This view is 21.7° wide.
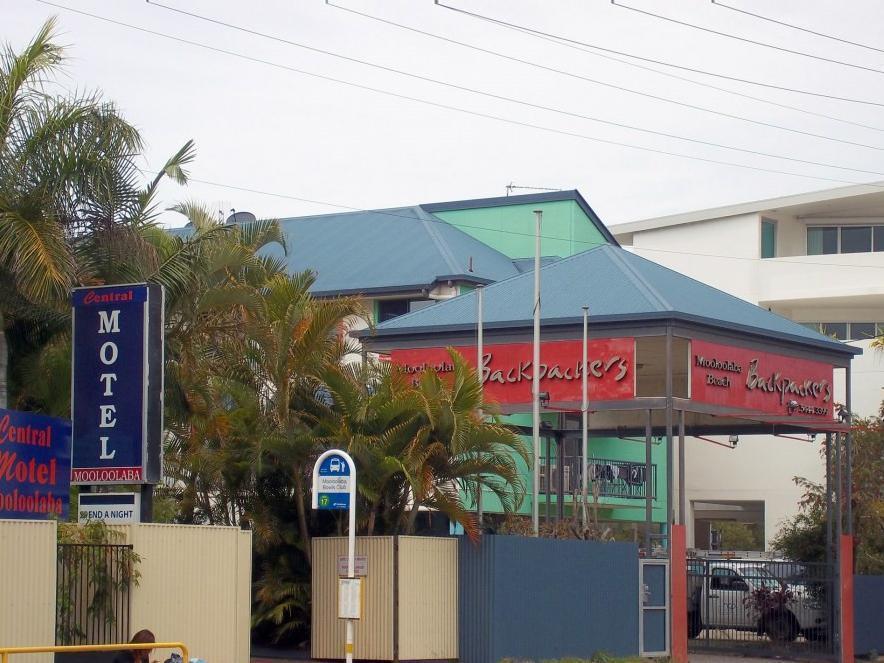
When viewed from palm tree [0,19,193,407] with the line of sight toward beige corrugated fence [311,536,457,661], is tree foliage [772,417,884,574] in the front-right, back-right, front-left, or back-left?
front-left

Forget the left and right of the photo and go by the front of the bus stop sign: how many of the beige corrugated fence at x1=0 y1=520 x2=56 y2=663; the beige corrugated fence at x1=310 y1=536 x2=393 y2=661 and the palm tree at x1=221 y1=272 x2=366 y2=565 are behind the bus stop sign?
2

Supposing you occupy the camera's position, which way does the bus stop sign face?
facing the viewer

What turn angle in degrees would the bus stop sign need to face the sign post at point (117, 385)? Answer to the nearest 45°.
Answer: approximately 135° to its right

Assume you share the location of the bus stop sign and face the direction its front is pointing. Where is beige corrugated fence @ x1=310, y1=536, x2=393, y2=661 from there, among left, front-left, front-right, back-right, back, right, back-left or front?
back

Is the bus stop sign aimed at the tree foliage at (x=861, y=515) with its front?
no

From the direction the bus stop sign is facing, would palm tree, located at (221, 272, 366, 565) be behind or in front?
behind

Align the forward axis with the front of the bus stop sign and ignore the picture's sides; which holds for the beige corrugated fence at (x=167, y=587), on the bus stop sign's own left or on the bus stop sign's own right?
on the bus stop sign's own right

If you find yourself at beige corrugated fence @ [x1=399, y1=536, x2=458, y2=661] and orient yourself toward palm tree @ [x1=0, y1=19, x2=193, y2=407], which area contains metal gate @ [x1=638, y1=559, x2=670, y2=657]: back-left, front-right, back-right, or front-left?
back-right

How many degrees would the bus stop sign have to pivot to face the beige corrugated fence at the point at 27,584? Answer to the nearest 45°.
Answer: approximately 45° to its right

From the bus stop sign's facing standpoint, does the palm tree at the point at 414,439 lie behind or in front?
behind

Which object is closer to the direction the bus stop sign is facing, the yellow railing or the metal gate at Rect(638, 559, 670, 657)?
the yellow railing

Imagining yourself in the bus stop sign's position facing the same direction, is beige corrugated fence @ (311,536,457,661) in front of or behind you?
behind

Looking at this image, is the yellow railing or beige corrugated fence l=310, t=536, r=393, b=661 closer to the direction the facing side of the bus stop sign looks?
the yellow railing

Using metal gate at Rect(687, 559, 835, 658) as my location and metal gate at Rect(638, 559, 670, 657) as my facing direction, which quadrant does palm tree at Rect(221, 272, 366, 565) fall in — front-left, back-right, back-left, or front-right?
front-right
